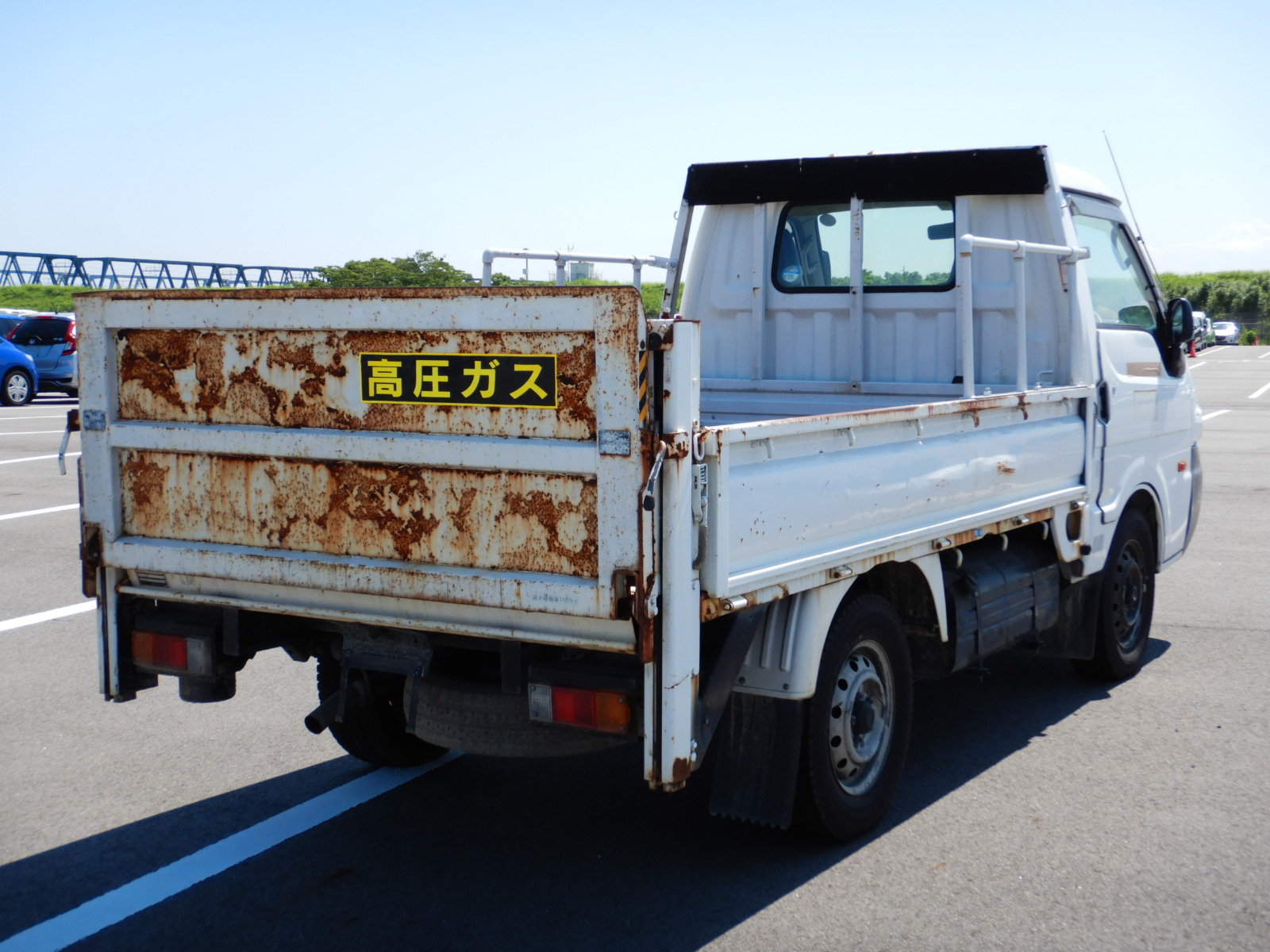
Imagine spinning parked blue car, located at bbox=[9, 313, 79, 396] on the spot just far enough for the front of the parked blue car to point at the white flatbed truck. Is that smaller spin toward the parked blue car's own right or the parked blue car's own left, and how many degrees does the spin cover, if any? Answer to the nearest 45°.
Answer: approximately 135° to the parked blue car's own right

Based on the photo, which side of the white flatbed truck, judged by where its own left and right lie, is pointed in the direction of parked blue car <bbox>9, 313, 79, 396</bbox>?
left

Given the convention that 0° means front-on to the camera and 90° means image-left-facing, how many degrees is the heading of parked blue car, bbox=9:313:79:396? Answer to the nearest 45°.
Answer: approximately 225°

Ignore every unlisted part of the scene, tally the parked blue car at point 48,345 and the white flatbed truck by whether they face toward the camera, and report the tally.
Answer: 0

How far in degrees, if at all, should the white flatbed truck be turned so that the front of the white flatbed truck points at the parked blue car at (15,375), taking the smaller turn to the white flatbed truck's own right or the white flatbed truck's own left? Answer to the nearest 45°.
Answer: approximately 90° to the white flatbed truck's own left

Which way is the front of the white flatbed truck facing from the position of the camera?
facing away from the viewer and to the right of the viewer
